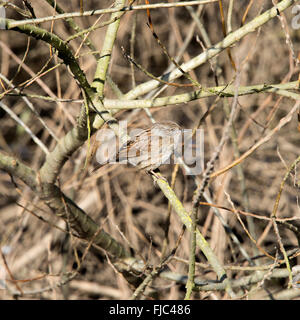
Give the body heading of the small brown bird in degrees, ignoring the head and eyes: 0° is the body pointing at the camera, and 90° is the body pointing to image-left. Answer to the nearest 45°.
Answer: approximately 270°
